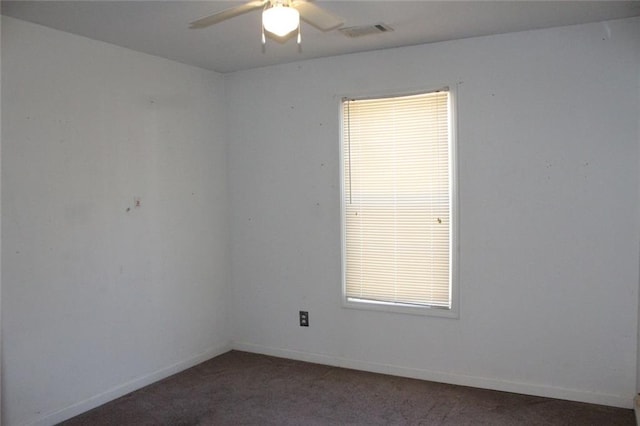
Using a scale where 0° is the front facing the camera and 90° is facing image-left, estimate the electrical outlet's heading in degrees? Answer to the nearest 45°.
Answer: approximately 0°
